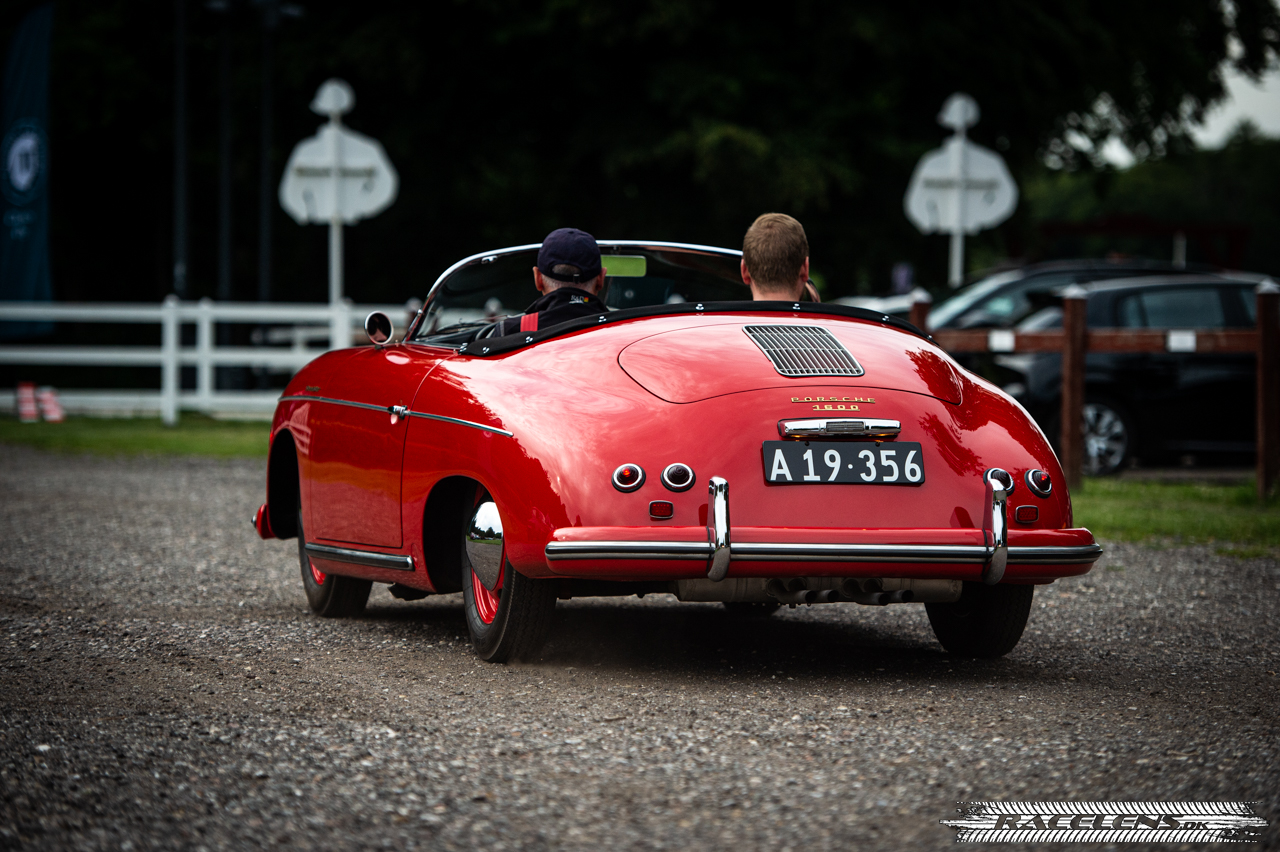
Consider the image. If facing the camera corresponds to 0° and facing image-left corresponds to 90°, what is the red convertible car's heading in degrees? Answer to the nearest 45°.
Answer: approximately 135°

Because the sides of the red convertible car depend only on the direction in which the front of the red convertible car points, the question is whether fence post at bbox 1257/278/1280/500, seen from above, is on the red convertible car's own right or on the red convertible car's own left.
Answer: on the red convertible car's own right

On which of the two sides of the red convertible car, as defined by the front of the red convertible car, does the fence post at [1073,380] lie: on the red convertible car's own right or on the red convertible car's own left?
on the red convertible car's own right

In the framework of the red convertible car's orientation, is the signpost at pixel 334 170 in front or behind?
in front

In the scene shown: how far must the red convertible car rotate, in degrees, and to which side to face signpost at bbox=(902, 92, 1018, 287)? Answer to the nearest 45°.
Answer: approximately 45° to its right

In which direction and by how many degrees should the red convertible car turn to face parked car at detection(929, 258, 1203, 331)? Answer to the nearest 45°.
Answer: approximately 45° to its right

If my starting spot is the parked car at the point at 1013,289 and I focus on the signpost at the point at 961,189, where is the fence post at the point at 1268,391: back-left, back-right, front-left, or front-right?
back-right

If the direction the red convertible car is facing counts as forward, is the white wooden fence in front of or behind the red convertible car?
in front
